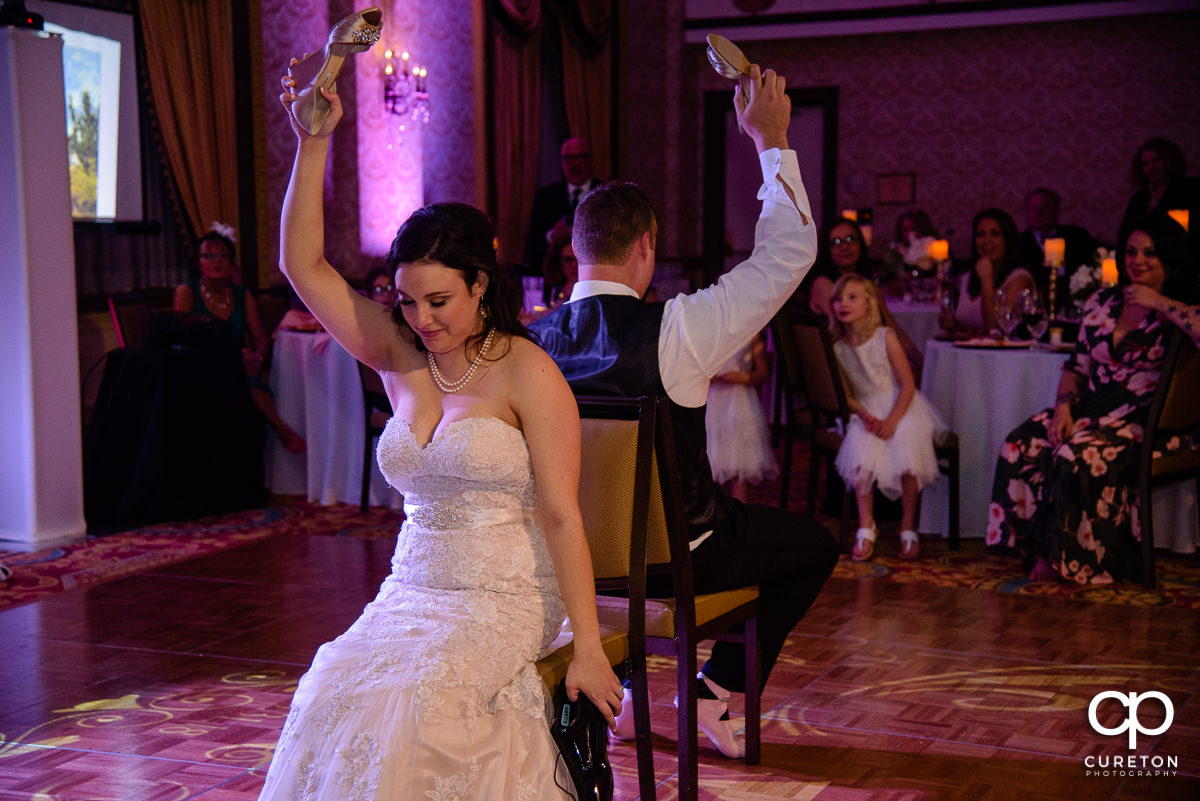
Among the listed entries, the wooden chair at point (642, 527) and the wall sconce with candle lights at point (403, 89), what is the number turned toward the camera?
1

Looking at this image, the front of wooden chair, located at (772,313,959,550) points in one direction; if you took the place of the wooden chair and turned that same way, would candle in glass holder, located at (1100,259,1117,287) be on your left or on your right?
on your left

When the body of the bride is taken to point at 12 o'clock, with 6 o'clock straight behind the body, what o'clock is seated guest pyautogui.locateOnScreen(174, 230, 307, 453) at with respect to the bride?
The seated guest is roughly at 4 o'clock from the bride.

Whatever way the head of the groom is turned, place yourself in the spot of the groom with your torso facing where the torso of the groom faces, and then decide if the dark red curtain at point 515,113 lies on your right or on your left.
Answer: on your left

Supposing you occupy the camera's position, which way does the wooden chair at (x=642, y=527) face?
facing away from the viewer and to the right of the viewer

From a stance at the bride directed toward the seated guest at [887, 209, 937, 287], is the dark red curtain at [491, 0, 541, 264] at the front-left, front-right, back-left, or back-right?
front-left

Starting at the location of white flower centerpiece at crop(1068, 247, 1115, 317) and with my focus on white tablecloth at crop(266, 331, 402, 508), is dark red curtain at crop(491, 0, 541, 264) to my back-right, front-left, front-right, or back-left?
front-right

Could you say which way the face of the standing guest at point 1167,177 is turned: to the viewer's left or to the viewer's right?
to the viewer's left

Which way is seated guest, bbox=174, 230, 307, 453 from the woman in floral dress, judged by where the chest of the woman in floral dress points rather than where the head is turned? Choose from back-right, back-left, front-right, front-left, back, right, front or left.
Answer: front-right

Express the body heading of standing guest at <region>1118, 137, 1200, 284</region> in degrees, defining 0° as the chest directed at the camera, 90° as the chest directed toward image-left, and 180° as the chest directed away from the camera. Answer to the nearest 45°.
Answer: approximately 45°

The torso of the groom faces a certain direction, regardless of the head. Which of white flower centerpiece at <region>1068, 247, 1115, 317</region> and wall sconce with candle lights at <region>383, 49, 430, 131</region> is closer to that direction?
the white flower centerpiece

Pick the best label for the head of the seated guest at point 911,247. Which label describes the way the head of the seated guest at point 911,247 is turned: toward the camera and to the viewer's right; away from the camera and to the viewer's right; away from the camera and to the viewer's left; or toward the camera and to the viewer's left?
toward the camera and to the viewer's left

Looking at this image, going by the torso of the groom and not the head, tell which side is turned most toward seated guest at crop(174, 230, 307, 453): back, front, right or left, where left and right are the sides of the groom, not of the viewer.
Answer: left

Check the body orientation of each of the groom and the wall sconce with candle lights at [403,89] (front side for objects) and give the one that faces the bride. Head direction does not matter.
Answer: the wall sconce with candle lights

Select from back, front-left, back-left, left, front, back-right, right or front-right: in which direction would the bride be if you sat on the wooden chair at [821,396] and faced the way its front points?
front-right

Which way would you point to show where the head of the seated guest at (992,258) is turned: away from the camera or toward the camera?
toward the camera

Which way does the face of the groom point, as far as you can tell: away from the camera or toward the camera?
away from the camera

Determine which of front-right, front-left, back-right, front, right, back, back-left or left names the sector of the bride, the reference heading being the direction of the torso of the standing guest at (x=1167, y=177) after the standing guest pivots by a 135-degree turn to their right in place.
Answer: back

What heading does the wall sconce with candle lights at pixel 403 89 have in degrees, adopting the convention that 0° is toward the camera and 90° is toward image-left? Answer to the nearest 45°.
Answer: approximately 0°

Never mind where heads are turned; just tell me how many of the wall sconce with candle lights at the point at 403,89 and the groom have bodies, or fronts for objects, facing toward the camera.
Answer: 1
